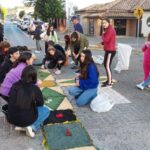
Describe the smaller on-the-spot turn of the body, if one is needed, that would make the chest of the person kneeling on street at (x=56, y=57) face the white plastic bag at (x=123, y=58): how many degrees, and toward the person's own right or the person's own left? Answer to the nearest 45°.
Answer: approximately 135° to the person's own left

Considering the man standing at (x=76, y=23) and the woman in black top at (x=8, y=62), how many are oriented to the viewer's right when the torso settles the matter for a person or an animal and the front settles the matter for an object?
1

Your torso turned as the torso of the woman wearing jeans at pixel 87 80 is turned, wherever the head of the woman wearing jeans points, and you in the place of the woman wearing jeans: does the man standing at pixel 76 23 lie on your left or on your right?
on your right

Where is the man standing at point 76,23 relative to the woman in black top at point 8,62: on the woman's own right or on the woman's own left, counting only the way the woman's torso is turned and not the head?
on the woman's own left

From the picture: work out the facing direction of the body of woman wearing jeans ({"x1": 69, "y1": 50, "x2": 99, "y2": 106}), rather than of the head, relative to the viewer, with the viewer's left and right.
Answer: facing to the left of the viewer

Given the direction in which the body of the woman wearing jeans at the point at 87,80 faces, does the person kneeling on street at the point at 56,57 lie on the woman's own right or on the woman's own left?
on the woman's own right

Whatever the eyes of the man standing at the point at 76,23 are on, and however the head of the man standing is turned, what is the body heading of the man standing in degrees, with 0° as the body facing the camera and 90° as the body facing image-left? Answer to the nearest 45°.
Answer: approximately 45°

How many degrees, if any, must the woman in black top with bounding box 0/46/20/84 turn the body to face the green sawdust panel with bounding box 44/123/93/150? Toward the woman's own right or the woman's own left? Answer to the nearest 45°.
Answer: approximately 45° to the woman's own right

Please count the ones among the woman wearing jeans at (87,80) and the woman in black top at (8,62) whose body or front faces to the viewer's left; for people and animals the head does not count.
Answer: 1

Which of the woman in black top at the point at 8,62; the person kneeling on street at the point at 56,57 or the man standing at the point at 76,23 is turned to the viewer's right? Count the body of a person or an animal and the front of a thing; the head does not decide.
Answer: the woman in black top

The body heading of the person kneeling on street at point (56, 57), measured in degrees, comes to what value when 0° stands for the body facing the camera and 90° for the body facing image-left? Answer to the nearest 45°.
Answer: approximately 45°

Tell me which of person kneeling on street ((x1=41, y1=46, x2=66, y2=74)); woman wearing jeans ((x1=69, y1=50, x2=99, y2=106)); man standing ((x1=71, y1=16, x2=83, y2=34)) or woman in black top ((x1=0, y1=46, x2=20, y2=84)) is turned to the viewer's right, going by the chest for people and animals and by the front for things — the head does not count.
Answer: the woman in black top
